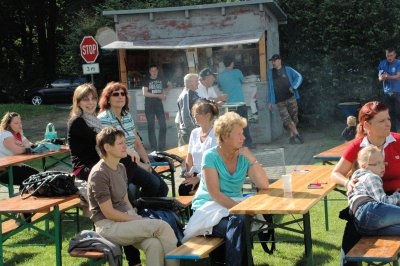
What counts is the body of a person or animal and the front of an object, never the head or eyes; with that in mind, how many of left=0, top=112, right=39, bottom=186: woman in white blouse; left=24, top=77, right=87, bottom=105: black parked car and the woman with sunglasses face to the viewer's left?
1

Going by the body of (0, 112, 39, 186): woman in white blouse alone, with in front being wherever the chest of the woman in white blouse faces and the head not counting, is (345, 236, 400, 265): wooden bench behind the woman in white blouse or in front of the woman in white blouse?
in front

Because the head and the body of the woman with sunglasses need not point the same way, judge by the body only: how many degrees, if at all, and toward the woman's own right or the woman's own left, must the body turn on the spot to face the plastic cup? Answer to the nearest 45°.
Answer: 0° — they already face it

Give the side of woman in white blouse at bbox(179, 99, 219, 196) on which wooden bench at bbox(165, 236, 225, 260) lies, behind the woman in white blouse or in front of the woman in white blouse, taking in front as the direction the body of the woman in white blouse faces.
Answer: in front

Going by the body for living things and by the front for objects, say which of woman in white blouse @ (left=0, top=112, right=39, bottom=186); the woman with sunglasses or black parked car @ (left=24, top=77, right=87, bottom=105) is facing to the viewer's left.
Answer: the black parked car

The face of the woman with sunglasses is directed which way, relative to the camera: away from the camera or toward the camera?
toward the camera

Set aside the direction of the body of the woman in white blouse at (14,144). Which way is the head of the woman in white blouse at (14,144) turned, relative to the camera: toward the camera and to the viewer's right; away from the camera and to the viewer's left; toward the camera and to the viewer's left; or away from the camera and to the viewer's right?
toward the camera and to the viewer's right

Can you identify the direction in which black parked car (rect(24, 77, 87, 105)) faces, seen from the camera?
facing to the left of the viewer

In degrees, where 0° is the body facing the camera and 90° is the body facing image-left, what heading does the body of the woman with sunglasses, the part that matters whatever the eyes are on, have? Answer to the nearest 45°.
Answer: approximately 315°

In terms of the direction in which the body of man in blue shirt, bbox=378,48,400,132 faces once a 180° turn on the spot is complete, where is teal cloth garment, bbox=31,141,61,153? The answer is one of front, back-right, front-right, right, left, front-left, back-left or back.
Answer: back

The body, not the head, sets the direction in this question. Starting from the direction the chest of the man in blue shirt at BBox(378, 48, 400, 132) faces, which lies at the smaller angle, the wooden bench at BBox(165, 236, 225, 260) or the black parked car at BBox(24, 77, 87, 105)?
the wooden bench

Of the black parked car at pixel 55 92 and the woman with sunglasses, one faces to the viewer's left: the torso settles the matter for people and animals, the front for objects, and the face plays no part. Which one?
the black parked car

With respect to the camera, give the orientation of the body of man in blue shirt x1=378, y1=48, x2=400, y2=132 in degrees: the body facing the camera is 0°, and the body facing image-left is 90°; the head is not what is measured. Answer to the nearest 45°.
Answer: approximately 45°

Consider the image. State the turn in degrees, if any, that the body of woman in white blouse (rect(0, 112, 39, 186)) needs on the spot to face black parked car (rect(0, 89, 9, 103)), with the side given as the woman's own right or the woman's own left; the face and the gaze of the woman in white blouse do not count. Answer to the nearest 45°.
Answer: approximately 135° to the woman's own left
